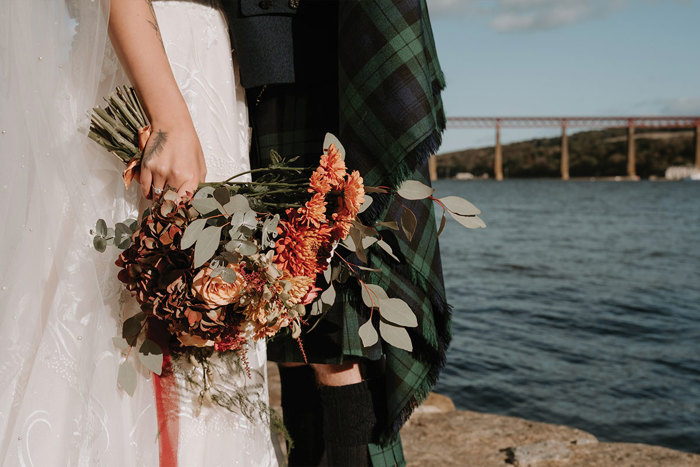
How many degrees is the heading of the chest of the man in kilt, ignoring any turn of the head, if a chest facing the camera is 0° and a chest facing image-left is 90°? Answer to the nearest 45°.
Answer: approximately 90°
